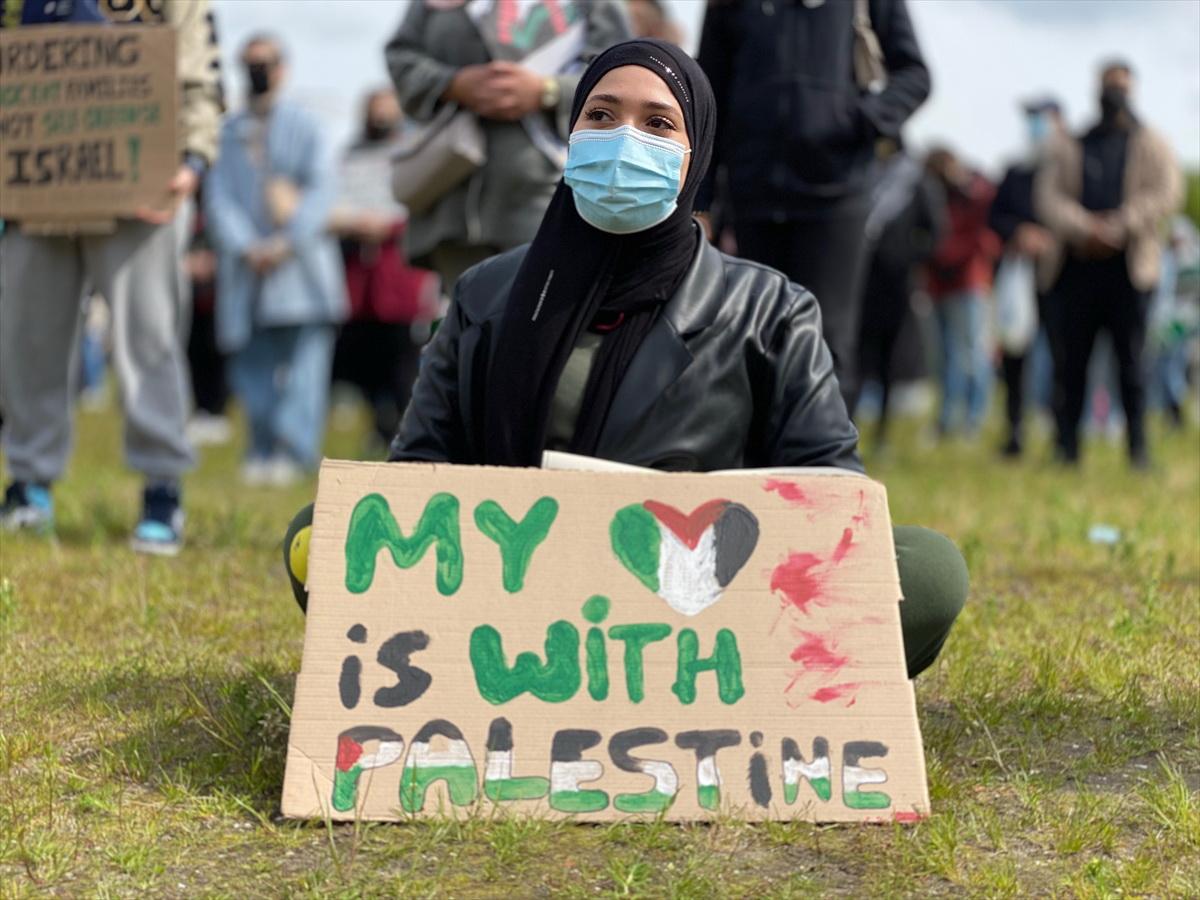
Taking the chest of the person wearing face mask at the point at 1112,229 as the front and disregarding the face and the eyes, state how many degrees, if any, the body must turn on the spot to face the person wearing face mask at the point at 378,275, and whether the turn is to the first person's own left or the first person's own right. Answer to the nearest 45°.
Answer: approximately 90° to the first person's own right

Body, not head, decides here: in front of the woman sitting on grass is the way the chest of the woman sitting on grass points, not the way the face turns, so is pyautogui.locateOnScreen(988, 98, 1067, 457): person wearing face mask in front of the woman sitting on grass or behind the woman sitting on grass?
behind

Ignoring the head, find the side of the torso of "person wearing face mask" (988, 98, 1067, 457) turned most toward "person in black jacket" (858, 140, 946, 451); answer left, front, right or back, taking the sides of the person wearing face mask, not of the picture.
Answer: right

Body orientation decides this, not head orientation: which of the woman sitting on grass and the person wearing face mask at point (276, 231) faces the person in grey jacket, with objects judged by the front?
the person wearing face mask

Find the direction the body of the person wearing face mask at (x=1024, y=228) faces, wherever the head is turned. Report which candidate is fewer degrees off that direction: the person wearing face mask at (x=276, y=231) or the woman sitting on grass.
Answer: the woman sitting on grass

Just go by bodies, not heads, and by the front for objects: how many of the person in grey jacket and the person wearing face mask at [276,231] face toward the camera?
2

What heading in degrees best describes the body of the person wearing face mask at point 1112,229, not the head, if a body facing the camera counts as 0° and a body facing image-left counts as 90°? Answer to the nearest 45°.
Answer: approximately 0°

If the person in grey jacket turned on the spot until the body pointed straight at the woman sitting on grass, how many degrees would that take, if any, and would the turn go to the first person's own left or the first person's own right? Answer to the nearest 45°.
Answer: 0° — they already face them
